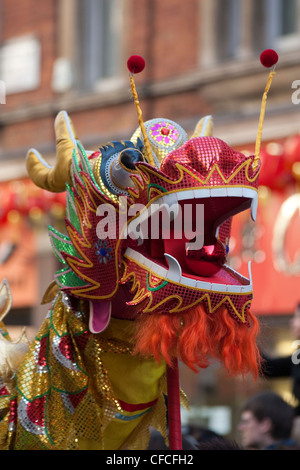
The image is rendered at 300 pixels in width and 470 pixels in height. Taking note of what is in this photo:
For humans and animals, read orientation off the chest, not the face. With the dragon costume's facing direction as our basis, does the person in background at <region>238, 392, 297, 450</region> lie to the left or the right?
on its left

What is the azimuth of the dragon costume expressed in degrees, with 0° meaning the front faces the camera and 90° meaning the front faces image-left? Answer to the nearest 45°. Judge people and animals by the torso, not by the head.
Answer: approximately 315°
